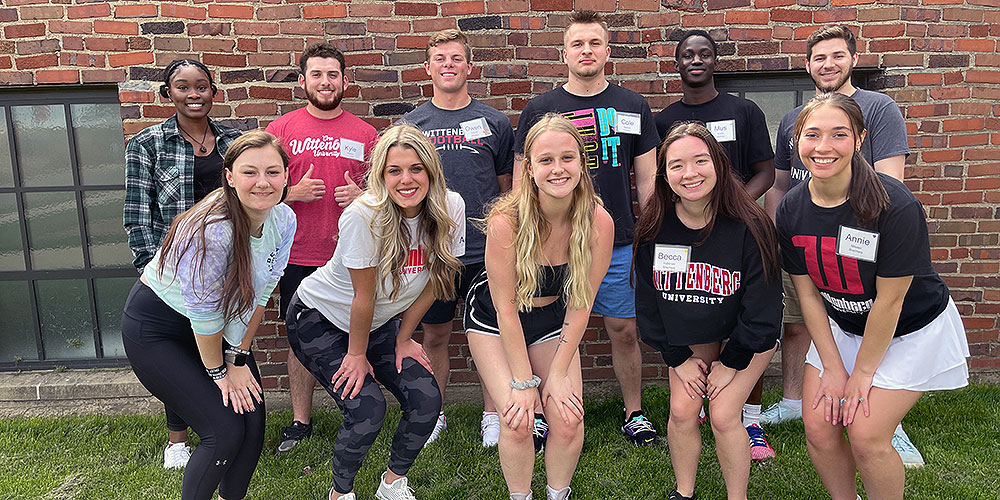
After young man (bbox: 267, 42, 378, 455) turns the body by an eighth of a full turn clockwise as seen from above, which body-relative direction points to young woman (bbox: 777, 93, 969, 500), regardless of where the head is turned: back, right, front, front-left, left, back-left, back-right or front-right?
left

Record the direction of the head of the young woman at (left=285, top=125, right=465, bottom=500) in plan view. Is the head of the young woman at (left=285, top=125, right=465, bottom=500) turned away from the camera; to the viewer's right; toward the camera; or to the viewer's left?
toward the camera

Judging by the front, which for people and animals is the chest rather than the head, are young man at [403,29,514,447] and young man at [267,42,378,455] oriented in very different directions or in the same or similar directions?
same or similar directions

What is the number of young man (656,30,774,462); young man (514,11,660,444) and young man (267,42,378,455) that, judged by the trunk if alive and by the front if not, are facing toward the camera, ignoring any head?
3

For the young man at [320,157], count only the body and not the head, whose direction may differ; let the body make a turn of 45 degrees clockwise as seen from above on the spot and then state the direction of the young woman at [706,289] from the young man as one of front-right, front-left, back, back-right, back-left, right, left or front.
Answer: left

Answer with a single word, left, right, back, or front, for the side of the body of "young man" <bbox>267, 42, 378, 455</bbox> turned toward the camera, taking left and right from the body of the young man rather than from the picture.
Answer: front

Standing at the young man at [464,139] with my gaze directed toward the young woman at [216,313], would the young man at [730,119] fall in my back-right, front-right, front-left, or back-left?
back-left

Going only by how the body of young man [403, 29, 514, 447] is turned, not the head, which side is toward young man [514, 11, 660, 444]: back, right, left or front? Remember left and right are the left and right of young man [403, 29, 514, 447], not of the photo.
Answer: left

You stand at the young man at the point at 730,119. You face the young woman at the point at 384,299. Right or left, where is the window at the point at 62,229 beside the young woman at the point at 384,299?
right

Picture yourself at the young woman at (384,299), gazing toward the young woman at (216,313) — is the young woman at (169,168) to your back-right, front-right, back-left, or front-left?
front-right

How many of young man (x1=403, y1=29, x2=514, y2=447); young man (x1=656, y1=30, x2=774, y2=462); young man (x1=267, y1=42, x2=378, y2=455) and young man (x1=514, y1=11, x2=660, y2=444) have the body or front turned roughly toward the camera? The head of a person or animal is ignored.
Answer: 4

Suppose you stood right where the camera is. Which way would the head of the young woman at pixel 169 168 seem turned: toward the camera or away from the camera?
toward the camera

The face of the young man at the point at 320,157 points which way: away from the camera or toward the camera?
toward the camera

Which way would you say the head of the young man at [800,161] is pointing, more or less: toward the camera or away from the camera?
toward the camera

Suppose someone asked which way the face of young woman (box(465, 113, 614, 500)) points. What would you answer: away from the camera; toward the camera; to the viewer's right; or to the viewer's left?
toward the camera

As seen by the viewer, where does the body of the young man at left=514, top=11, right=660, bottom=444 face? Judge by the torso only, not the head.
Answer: toward the camera
